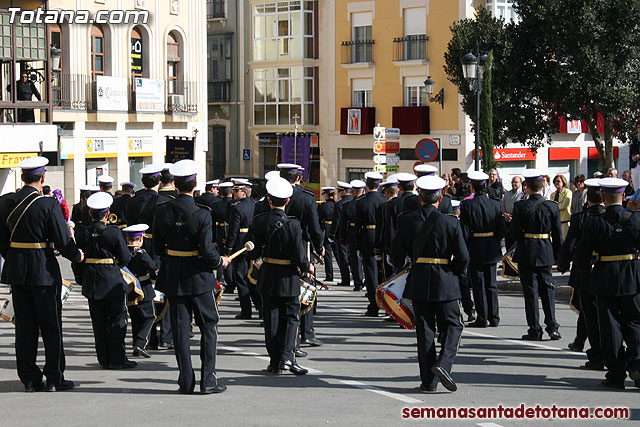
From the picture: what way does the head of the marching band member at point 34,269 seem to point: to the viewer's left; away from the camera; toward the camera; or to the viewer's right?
away from the camera

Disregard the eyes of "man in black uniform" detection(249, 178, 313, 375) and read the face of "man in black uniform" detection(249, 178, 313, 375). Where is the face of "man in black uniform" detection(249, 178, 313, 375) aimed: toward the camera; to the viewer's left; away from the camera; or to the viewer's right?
away from the camera

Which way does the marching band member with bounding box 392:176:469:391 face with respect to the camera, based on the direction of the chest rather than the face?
away from the camera

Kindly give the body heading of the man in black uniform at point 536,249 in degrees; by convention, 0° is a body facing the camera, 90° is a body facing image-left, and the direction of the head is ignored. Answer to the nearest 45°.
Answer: approximately 180°

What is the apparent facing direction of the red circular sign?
toward the camera

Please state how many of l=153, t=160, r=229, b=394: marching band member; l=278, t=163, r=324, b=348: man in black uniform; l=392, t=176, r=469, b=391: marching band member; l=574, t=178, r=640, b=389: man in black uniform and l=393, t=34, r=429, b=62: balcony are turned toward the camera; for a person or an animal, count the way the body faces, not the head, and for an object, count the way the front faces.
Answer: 1

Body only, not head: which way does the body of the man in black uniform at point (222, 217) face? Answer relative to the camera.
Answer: away from the camera

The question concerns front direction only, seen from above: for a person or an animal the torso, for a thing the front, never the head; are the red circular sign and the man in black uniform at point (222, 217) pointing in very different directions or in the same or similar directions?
very different directions

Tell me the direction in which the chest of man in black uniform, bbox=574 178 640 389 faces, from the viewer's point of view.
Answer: away from the camera

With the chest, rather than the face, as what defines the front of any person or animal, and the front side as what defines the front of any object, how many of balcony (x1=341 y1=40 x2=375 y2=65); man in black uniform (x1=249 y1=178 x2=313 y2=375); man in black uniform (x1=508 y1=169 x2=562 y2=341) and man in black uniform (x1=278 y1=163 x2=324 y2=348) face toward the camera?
1

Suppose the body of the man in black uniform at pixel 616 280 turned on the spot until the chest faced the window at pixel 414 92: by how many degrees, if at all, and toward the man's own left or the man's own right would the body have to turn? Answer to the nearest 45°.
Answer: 0° — they already face it

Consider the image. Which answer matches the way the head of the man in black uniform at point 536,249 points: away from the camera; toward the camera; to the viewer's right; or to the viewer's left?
away from the camera

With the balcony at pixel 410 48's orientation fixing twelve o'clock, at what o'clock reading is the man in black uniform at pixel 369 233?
The man in black uniform is roughly at 12 o'clock from the balcony.

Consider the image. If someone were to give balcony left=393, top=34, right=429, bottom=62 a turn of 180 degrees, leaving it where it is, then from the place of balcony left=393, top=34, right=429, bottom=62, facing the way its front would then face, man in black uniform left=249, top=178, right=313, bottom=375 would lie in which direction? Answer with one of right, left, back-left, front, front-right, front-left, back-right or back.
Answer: back

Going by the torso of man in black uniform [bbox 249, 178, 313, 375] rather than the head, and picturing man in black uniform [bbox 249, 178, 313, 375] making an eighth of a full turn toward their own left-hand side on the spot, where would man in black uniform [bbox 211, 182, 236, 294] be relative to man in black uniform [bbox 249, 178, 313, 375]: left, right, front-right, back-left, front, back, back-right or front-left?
front

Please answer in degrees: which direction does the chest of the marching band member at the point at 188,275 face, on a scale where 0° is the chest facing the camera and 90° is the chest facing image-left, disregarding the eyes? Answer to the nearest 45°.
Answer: approximately 180°

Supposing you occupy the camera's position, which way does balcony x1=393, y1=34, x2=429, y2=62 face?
facing the viewer

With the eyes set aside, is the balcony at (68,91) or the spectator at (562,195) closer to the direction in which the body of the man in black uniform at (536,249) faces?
the spectator

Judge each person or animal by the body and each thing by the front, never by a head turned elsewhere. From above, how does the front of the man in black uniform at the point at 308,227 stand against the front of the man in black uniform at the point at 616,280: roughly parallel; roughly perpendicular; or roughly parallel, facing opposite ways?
roughly parallel

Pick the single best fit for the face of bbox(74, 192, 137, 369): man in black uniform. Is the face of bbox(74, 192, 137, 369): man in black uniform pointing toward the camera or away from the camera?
away from the camera

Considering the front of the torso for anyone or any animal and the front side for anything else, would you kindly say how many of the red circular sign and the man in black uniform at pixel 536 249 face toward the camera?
1

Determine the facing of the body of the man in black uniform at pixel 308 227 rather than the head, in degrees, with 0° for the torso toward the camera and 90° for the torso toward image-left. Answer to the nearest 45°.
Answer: approximately 180°

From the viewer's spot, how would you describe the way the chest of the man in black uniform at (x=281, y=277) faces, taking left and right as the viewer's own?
facing away from the viewer and to the right of the viewer
